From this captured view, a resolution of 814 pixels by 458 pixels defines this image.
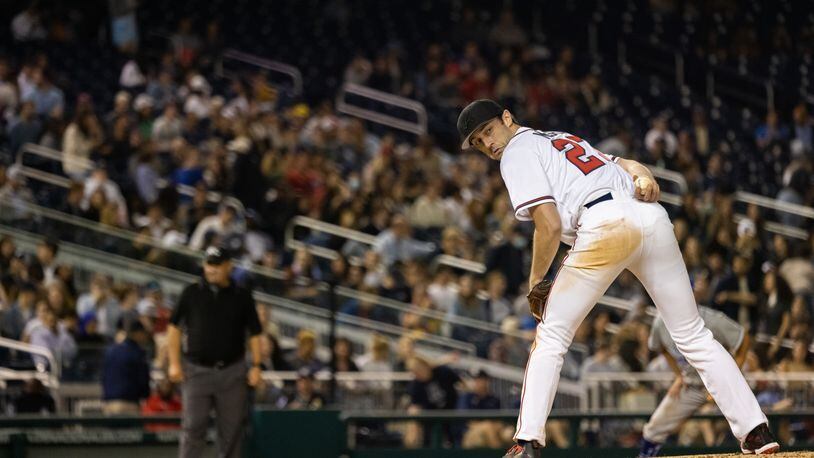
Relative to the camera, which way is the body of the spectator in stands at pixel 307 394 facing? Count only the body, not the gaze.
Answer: toward the camera

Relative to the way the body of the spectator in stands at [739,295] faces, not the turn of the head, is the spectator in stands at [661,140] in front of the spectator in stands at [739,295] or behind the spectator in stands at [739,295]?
behind

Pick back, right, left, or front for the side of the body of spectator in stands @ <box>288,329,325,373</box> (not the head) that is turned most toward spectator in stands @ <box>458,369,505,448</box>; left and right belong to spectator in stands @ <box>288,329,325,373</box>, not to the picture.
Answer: left

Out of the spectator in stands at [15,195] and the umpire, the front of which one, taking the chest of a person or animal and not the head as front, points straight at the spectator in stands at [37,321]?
the spectator in stands at [15,195]

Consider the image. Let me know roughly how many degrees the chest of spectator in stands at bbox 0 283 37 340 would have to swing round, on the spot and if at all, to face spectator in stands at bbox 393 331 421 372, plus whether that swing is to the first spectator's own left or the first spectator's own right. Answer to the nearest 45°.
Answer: approximately 45° to the first spectator's own left

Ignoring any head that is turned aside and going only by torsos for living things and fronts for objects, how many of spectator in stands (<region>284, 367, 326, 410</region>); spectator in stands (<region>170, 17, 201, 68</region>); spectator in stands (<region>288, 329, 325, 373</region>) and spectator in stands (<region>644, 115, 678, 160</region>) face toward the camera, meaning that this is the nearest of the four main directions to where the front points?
4

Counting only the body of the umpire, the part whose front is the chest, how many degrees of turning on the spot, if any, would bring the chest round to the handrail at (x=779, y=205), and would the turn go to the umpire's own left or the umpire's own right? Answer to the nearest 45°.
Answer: approximately 135° to the umpire's own left

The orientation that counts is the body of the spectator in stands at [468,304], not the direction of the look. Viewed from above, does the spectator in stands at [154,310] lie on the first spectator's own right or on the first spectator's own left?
on the first spectator's own right

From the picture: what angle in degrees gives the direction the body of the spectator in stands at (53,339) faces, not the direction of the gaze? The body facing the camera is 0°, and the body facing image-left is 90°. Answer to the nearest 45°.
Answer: approximately 315°

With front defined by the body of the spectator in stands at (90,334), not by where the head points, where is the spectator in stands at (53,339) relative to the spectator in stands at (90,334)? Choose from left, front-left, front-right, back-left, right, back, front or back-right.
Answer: right
